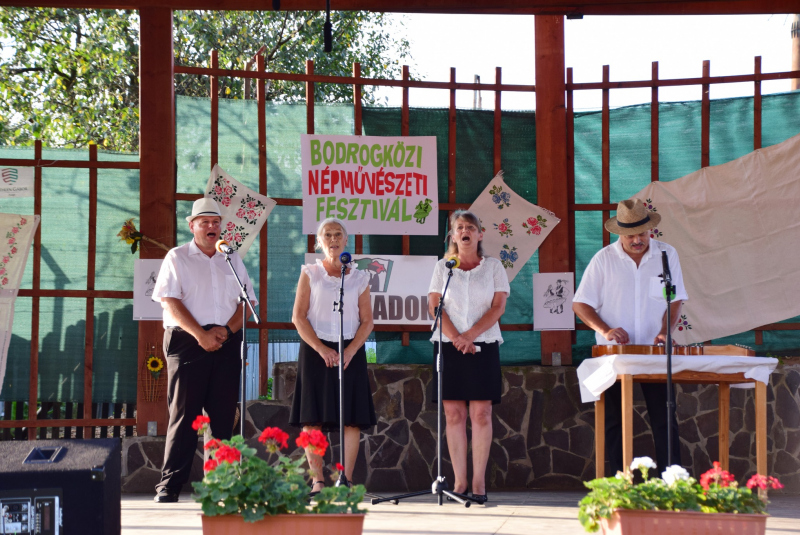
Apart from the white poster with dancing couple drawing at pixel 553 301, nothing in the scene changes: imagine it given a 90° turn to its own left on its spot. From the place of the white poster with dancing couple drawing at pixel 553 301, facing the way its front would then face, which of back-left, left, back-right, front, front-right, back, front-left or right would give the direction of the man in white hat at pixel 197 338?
back-right

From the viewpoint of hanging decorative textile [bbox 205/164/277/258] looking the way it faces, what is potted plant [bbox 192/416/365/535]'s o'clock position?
The potted plant is roughly at 12 o'clock from the hanging decorative textile.

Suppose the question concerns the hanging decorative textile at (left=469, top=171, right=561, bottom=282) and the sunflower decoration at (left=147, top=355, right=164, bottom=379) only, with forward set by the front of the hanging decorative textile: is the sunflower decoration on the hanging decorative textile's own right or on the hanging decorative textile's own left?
on the hanging decorative textile's own right

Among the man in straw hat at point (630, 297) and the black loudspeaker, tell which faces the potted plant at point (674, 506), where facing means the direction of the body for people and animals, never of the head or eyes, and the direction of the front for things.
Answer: the man in straw hat

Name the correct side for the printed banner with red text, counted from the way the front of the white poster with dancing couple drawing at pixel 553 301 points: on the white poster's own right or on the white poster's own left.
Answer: on the white poster's own right
